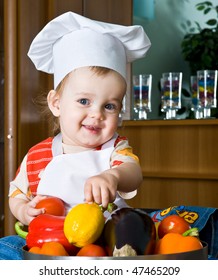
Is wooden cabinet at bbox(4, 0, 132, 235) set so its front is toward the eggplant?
yes

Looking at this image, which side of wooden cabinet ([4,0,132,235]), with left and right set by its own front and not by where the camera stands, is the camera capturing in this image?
front

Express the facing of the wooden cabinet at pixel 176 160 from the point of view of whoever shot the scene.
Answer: facing the viewer

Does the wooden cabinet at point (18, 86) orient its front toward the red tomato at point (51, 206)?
yes

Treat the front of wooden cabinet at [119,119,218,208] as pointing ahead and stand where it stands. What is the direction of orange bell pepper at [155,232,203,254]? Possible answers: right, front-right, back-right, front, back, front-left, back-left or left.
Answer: front

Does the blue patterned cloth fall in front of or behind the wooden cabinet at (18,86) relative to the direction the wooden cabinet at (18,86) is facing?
in front

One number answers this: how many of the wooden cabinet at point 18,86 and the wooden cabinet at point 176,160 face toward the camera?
2

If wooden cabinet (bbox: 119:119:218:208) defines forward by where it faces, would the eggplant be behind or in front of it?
in front

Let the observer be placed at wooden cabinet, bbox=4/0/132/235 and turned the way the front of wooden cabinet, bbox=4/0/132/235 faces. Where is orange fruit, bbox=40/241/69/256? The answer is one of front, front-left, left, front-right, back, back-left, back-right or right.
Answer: front

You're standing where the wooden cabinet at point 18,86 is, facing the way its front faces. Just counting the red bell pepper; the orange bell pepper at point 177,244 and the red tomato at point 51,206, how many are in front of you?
3

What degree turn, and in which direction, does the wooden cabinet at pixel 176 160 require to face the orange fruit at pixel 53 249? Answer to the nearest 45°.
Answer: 0° — it already faces it

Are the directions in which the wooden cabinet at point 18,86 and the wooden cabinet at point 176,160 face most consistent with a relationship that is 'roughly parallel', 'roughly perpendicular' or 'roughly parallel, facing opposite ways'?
roughly parallel

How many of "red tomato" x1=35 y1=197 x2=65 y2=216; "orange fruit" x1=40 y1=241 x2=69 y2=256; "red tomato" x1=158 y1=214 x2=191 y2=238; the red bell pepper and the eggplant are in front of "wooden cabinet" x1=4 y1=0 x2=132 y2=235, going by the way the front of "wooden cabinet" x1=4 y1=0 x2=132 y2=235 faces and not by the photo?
5

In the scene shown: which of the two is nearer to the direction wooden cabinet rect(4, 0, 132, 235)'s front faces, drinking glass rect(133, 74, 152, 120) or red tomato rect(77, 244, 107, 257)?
the red tomato

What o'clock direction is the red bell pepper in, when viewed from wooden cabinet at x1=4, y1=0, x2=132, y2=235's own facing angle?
The red bell pepper is roughly at 12 o'clock from the wooden cabinet.
